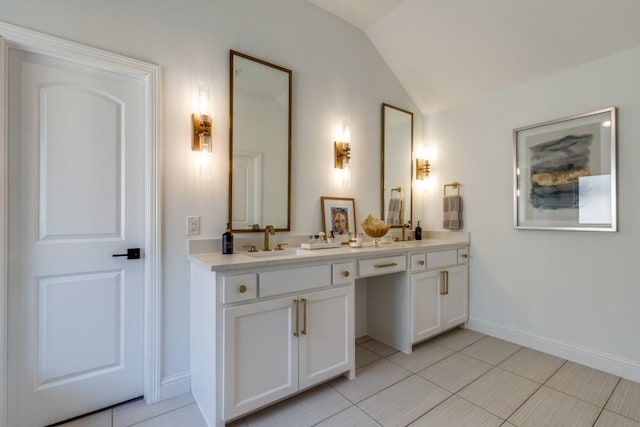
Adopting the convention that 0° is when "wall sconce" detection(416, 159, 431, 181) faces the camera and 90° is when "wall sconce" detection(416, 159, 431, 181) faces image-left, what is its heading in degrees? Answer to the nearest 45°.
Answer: approximately 315°

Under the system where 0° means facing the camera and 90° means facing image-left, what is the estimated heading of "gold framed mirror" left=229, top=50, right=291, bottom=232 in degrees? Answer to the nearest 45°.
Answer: approximately 315°

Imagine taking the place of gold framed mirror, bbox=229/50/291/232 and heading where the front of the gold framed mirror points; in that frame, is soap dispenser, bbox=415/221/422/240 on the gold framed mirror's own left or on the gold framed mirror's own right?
on the gold framed mirror's own left

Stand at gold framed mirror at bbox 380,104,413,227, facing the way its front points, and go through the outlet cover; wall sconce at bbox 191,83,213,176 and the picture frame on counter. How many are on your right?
3

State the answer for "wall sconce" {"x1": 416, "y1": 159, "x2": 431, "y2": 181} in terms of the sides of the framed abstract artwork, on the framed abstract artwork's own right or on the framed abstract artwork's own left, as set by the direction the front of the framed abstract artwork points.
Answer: on the framed abstract artwork's own right

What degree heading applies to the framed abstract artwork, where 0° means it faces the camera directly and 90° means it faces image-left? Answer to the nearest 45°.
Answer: approximately 45°
